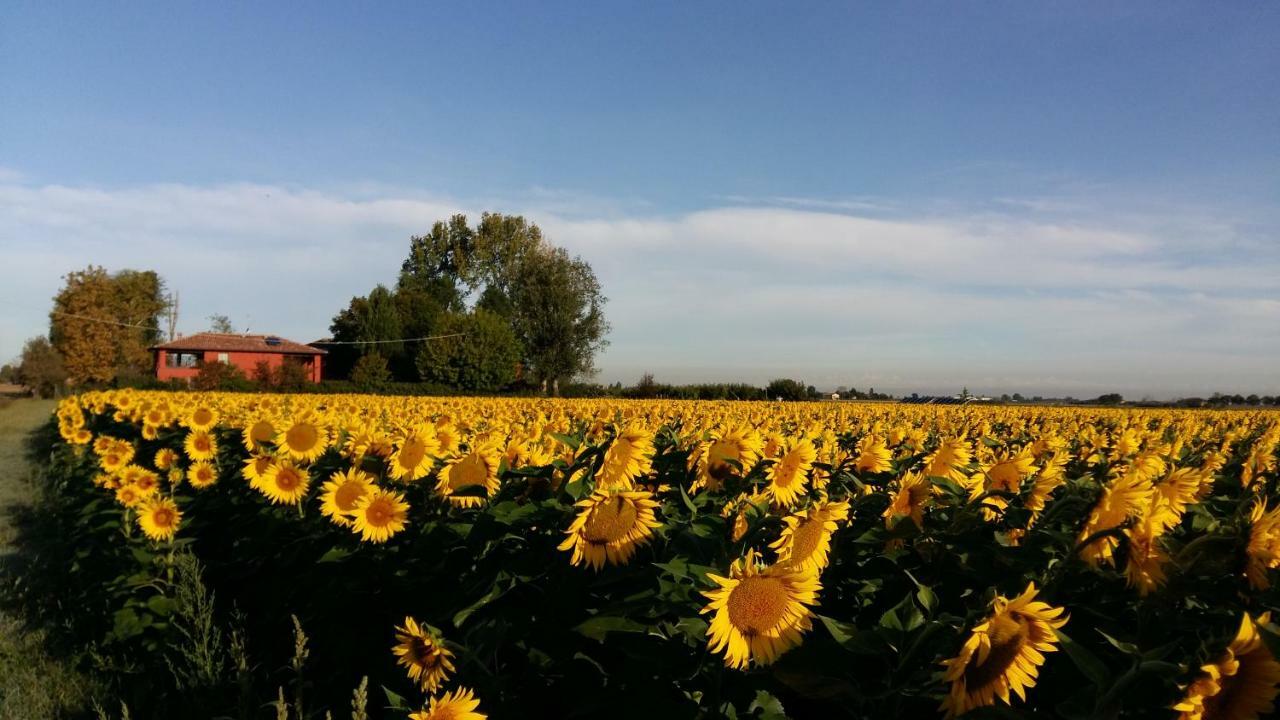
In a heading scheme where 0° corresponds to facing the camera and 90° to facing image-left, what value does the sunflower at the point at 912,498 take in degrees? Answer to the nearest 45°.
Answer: approximately 45°

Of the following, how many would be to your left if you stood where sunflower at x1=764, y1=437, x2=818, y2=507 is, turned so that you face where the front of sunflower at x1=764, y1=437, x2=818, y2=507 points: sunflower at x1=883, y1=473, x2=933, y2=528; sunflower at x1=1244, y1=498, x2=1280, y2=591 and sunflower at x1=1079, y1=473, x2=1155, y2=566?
3

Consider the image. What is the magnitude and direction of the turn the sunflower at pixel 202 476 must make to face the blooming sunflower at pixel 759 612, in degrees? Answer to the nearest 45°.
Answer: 0° — it already faces it

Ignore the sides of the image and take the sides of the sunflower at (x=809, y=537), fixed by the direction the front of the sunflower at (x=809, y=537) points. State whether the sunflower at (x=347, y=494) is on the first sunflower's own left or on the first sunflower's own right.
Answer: on the first sunflower's own right

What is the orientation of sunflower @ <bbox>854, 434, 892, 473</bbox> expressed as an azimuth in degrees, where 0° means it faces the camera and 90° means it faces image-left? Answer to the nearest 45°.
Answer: approximately 45°

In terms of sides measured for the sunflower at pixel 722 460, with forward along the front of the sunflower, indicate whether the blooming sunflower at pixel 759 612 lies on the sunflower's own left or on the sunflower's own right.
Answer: on the sunflower's own left
